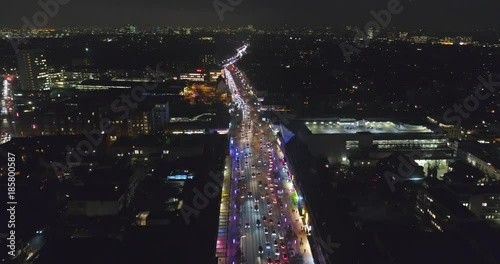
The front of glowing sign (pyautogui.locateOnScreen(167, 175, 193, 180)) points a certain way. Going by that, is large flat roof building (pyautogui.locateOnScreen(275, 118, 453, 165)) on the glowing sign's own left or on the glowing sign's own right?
on the glowing sign's own left

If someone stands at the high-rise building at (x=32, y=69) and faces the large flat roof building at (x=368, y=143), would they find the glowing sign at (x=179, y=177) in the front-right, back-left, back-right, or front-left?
front-right

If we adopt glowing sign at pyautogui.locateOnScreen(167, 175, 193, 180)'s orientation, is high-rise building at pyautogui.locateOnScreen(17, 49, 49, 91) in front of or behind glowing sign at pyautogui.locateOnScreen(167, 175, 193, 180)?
behind

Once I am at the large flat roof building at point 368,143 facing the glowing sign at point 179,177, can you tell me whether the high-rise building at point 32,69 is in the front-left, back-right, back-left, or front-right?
front-right

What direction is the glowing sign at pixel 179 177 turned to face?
toward the camera
